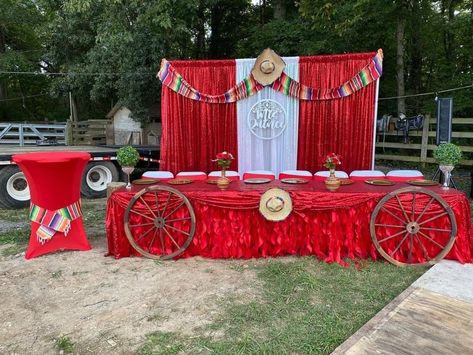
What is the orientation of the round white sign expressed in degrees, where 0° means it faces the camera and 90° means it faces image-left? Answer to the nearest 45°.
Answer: approximately 0°

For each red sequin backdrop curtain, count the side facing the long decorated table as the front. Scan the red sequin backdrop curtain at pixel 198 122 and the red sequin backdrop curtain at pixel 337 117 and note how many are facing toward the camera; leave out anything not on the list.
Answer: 2

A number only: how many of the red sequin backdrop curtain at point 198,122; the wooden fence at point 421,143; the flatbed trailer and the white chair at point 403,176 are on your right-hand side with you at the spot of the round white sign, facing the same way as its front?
2

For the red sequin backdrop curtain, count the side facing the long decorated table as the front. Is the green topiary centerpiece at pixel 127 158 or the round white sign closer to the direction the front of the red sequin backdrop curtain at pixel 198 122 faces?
the green topiary centerpiece

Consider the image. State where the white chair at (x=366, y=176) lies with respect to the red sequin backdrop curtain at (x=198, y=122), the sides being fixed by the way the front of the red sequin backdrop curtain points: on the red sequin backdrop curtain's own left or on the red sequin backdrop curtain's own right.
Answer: on the red sequin backdrop curtain's own left

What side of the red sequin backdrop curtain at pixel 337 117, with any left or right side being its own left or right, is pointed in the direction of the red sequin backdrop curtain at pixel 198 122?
right

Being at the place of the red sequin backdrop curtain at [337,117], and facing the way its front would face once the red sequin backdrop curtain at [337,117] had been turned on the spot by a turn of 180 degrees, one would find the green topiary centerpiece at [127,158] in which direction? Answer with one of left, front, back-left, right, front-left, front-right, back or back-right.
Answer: back-left

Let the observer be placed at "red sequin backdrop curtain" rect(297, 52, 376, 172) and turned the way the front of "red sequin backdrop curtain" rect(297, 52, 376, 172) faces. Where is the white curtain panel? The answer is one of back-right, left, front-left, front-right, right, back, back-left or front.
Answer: right

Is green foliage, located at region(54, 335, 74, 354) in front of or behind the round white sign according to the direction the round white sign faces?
in front

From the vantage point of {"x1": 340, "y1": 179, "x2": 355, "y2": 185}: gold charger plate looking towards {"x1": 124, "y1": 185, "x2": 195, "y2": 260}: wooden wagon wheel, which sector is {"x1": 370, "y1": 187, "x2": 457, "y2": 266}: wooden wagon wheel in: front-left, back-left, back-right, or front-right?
back-left

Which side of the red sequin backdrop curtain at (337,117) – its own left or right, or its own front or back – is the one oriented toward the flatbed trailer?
right

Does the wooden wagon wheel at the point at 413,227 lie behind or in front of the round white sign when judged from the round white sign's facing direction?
in front

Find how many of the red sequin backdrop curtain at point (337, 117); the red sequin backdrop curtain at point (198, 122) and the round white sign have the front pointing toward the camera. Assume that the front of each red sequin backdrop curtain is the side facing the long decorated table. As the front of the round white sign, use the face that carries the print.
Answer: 3

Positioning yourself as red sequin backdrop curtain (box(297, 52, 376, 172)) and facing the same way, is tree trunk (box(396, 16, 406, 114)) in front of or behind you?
behind

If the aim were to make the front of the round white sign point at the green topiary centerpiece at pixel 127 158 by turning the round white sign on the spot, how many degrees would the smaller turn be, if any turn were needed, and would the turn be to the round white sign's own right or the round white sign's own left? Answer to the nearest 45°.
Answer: approximately 45° to the round white sign's own right
